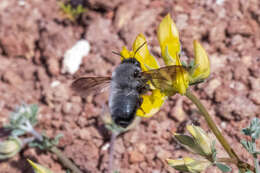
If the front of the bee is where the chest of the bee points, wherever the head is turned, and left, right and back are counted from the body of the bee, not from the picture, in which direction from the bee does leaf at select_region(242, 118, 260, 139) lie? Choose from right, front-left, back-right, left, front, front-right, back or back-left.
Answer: right

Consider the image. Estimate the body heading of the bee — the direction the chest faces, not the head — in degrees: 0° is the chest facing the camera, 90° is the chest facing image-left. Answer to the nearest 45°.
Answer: approximately 180°

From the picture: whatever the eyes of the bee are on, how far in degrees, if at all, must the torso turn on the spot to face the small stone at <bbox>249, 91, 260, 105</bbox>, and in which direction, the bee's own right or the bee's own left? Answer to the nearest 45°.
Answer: approximately 45° to the bee's own right

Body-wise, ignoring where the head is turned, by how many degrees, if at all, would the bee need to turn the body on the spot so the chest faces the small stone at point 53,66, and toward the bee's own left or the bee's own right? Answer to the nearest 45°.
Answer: approximately 45° to the bee's own left

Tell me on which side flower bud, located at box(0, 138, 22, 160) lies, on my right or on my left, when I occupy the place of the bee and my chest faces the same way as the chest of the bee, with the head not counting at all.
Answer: on my left

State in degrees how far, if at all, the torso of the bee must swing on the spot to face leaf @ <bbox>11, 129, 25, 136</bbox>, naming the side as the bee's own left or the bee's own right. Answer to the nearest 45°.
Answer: approximately 135° to the bee's own left

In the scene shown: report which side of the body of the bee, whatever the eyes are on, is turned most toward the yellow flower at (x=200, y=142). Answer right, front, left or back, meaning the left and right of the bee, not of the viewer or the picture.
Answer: right
